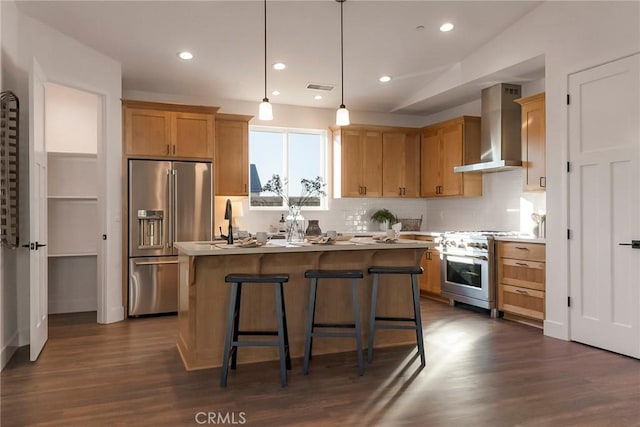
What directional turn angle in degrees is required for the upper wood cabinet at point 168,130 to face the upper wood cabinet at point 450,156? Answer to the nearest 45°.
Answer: approximately 90° to its left

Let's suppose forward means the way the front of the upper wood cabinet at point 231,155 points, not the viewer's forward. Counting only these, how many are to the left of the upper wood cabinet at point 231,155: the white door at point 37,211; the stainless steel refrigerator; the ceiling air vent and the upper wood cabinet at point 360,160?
2

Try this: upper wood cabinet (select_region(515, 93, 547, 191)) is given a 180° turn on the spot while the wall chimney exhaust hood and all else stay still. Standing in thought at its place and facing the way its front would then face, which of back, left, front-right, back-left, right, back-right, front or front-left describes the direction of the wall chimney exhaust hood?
left

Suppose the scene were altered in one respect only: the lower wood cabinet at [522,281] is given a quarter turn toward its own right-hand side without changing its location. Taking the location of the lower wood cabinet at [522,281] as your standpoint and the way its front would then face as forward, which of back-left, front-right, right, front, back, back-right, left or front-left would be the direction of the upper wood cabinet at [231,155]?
front-left

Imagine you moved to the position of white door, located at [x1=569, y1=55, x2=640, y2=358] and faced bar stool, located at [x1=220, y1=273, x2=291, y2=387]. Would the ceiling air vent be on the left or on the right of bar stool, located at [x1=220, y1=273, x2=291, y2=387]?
right

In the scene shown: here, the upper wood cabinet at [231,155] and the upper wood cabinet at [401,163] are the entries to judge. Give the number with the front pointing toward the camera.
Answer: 2

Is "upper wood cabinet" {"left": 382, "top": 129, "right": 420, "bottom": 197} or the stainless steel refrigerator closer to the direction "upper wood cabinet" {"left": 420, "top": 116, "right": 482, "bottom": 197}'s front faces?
the stainless steel refrigerator
